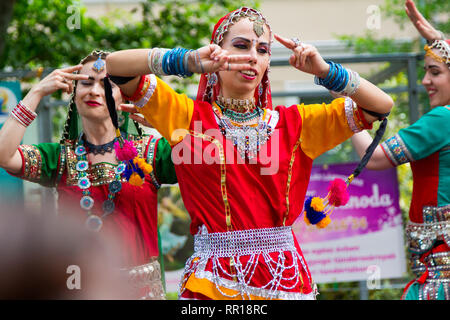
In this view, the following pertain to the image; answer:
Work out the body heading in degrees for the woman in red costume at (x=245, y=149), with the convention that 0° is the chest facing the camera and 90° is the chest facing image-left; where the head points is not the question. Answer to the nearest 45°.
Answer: approximately 0°

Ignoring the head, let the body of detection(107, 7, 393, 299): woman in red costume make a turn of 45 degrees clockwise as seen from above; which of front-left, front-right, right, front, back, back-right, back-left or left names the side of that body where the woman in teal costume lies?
back

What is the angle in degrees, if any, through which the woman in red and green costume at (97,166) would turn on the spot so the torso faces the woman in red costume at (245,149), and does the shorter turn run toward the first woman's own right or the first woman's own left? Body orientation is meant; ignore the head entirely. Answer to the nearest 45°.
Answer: approximately 45° to the first woman's own left

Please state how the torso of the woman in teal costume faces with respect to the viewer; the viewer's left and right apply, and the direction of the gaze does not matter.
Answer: facing to the left of the viewer

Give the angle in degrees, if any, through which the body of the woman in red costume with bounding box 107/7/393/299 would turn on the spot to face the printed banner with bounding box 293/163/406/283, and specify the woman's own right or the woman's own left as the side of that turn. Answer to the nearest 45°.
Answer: approximately 180°

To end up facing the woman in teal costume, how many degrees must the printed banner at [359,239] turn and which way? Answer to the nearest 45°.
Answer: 0° — it already faces them
